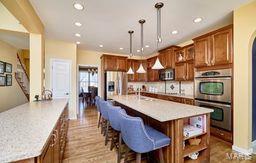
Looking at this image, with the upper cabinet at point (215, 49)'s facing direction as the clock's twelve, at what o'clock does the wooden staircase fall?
The wooden staircase is roughly at 1 o'clock from the upper cabinet.

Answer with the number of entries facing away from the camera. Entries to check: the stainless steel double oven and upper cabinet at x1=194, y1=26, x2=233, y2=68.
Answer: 0

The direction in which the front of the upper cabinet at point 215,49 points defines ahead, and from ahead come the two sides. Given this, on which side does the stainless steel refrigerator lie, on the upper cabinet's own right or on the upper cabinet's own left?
on the upper cabinet's own right

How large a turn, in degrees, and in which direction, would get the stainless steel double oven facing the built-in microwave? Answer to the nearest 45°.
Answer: approximately 90° to its right

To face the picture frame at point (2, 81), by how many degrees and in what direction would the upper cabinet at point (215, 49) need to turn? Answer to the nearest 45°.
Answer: approximately 45° to its right

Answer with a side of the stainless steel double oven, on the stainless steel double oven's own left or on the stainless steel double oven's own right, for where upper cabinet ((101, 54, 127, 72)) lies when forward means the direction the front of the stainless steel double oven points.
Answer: on the stainless steel double oven's own right

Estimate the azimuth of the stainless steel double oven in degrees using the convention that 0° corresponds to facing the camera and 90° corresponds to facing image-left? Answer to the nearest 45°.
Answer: approximately 45°

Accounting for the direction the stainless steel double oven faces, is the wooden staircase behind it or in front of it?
in front

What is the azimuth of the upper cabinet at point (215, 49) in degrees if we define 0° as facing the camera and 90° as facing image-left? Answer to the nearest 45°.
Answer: approximately 45°

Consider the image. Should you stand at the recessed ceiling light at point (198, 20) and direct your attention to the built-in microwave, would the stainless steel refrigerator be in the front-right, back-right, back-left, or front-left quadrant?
front-left

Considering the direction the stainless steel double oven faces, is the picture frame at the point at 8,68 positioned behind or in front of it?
in front

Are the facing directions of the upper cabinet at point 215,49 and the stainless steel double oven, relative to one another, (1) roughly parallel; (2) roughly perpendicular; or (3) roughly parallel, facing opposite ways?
roughly parallel

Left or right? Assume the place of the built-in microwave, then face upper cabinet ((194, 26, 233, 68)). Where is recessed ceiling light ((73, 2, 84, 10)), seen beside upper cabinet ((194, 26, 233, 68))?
right
